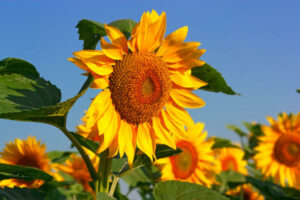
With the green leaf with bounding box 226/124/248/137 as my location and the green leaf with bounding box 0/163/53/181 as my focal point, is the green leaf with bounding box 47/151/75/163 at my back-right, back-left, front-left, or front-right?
front-right

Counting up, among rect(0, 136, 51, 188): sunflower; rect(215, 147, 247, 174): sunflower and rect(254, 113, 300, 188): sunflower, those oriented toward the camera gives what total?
3

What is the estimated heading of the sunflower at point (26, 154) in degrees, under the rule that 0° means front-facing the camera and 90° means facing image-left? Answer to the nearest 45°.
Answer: approximately 0°

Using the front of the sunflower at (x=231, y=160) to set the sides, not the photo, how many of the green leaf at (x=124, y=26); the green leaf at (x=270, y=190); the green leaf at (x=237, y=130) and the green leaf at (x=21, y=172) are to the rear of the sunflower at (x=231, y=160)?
1

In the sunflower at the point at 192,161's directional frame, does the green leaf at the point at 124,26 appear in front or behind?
in front

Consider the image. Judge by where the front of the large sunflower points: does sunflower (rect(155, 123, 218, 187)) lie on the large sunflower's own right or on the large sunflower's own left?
on the large sunflower's own left

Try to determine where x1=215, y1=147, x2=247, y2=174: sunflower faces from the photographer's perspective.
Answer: facing the viewer

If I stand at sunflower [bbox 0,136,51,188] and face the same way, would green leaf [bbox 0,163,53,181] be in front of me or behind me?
in front

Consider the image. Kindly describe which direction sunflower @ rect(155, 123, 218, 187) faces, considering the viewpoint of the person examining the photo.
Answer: facing the viewer and to the left of the viewer

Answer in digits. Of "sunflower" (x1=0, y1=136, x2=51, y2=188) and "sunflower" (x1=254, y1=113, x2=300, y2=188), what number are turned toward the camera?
2

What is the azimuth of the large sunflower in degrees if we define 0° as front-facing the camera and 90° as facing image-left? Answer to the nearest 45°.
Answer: approximately 315°

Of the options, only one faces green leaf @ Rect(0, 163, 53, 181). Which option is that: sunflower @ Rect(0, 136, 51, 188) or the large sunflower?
the sunflower

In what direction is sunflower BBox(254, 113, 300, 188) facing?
toward the camera

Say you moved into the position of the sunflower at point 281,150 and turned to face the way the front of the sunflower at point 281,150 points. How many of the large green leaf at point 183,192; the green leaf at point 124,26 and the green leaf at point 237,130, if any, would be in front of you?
2

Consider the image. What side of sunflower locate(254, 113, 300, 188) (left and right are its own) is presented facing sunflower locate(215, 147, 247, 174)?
right
